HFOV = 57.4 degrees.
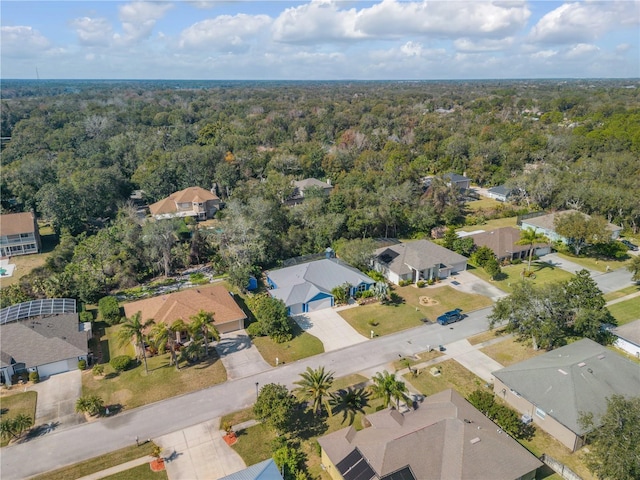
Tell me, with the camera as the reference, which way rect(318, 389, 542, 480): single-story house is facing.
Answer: facing away from the viewer and to the left of the viewer

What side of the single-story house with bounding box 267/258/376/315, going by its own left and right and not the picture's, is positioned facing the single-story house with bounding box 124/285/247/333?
right

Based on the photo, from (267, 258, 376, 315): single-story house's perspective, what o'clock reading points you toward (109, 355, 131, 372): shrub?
The shrub is roughly at 3 o'clock from the single-story house.

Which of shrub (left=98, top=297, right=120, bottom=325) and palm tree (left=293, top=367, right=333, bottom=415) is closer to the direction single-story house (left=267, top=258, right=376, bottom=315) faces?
the palm tree

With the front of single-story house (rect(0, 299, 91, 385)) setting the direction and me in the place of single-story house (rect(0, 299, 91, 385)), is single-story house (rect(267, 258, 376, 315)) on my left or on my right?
on my left

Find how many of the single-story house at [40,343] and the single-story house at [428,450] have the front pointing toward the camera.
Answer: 1

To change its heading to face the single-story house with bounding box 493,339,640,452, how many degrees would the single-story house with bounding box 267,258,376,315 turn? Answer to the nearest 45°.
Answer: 0° — it already faces it

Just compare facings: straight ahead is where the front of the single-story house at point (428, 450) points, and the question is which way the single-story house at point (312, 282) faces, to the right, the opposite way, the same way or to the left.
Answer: the opposite way

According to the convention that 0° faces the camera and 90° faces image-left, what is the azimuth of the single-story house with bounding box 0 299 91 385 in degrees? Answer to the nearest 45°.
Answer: approximately 0°

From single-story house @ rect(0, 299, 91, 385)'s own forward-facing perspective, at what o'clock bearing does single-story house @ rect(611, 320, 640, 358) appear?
single-story house @ rect(611, 320, 640, 358) is roughly at 10 o'clock from single-story house @ rect(0, 299, 91, 385).

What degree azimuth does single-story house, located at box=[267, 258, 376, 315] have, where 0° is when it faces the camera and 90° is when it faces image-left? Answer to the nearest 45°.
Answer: approximately 315°
